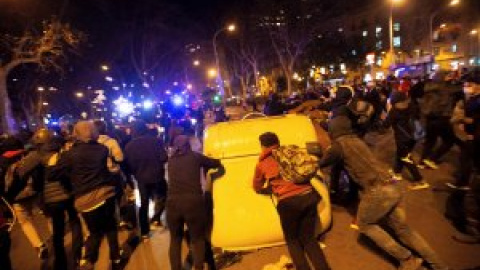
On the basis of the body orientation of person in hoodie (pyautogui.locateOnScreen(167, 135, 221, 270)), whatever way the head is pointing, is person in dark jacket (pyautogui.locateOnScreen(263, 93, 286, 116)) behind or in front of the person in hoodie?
in front

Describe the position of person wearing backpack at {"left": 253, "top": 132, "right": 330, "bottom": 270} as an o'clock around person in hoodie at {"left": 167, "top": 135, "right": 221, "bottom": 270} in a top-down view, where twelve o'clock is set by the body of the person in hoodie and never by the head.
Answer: The person wearing backpack is roughly at 4 o'clock from the person in hoodie.

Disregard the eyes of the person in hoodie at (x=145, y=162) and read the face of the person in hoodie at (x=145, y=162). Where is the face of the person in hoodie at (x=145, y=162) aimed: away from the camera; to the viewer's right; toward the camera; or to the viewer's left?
away from the camera

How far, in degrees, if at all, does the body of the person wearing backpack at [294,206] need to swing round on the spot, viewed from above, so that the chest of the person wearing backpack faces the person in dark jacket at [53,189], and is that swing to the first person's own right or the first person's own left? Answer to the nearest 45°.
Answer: approximately 45° to the first person's own left

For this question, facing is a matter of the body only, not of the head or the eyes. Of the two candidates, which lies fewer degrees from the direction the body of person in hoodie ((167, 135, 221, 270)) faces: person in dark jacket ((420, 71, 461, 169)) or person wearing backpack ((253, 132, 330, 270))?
the person in dark jacket

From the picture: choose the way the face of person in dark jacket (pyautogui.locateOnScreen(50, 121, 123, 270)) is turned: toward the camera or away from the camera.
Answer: away from the camera

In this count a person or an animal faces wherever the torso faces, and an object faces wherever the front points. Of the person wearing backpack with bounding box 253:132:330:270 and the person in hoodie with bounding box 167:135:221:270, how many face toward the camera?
0

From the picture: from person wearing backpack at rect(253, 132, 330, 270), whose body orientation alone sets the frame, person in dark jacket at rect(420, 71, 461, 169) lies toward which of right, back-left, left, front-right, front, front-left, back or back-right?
right

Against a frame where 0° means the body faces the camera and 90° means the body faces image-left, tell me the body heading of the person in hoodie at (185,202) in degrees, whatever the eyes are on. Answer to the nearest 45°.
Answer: approximately 180°

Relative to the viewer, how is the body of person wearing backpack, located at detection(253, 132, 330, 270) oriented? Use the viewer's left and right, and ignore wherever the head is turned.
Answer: facing away from the viewer and to the left of the viewer
